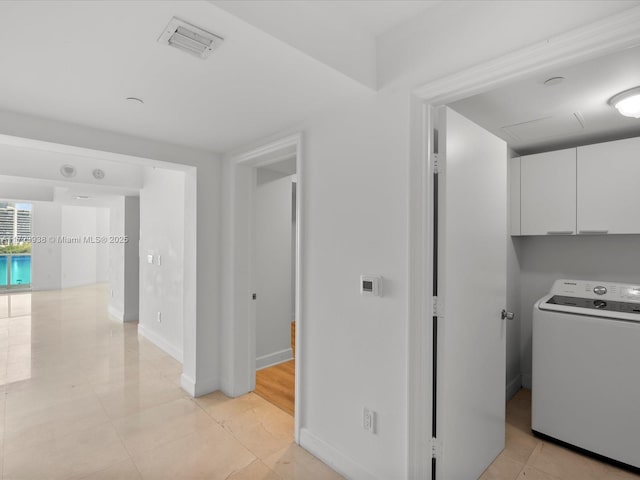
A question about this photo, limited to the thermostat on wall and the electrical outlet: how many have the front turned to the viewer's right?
0

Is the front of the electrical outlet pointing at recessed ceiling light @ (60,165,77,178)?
no

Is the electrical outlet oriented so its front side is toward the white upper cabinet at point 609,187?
no

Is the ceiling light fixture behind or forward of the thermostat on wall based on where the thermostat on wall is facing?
behind

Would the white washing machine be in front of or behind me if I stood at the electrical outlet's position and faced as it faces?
behind

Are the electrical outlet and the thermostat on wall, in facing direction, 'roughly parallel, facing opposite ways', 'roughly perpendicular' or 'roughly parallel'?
roughly parallel

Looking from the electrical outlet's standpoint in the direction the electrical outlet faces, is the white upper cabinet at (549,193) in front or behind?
behind

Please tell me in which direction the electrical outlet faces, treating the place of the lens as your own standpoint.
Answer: facing the viewer and to the left of the viewer

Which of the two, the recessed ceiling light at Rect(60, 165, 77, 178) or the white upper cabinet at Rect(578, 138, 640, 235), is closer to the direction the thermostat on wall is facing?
the recessed ceiling light

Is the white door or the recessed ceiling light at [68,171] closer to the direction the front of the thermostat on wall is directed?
the recessed ceiling light

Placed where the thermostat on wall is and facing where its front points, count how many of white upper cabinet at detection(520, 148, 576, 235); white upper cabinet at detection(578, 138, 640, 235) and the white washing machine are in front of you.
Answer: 0

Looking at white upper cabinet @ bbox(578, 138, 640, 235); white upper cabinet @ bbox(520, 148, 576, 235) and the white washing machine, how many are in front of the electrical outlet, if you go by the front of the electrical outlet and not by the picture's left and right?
0

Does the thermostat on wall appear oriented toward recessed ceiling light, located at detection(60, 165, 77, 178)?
no

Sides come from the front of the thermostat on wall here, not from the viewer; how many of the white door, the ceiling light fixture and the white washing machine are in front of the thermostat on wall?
0

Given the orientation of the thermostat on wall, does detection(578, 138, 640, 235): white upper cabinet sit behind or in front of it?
behind

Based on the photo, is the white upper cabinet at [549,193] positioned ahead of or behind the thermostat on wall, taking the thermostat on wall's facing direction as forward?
behind

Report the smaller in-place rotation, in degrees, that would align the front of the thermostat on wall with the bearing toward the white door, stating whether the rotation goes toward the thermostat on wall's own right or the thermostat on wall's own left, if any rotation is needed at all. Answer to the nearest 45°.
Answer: approximately 135° to the thermostat on wall's own left
